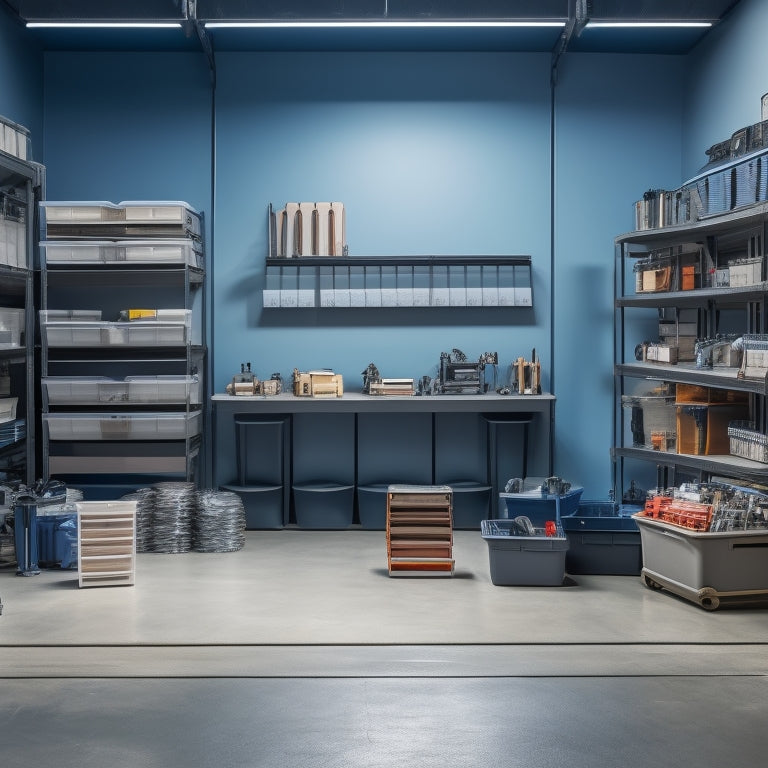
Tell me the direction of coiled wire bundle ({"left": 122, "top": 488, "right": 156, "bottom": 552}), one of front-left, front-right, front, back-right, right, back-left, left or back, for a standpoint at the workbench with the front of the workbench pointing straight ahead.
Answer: front-right

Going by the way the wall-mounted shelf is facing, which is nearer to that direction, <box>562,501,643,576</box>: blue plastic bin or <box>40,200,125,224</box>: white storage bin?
the blue plastic bin

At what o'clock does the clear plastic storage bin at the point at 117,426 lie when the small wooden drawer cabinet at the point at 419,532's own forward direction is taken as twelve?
The clear plastic storage bin is roughly at 4 o'clock from the small wooden drawer cabinet.

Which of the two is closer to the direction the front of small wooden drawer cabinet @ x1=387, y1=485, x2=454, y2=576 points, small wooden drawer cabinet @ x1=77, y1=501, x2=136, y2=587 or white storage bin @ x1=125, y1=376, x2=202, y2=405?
the small wooden drawer cabinet

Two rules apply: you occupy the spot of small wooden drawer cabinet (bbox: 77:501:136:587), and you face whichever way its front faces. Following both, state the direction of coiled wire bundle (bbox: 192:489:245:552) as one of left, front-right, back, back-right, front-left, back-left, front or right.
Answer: back-left
